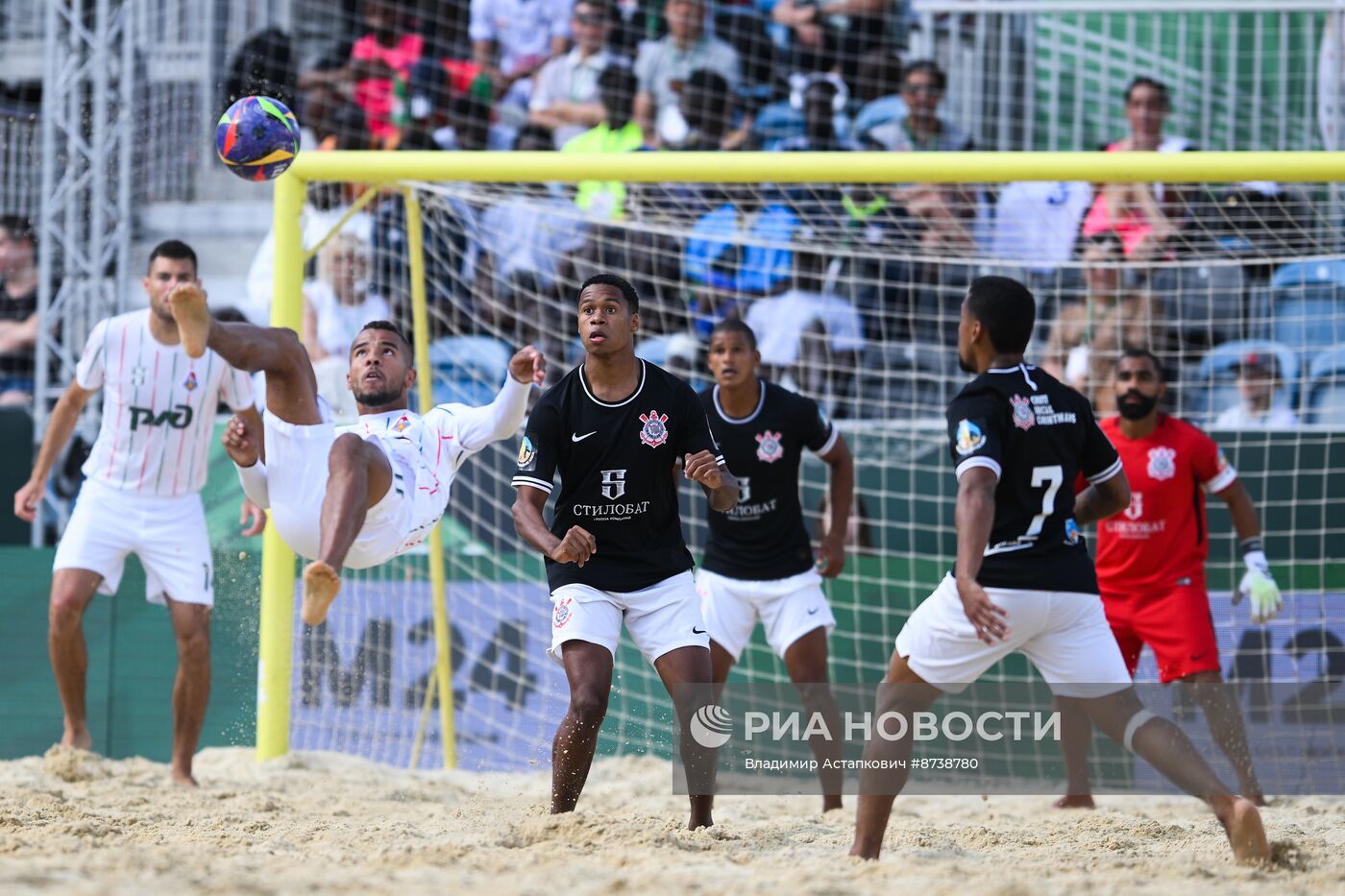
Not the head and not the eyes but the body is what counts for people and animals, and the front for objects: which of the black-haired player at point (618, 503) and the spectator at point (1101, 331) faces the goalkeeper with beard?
the spectator

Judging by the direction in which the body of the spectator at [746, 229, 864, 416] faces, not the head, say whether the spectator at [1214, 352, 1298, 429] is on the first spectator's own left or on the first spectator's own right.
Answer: on the first spectator's own left

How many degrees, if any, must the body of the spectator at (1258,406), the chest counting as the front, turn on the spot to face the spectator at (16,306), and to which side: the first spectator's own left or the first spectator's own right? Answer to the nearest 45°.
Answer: approximately 90° to the first spectator's own right

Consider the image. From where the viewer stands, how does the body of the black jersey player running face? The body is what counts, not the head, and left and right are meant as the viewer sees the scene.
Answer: facing away from the viewer and to the left of the viewer

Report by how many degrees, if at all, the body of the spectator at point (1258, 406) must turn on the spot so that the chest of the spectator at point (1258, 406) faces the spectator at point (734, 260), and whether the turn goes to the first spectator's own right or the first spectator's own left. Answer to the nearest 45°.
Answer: approximately 90° to the first spectator's own right

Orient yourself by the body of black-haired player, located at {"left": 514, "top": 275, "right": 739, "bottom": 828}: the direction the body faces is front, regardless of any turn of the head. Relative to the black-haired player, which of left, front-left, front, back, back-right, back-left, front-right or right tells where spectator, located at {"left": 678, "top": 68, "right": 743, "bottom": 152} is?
back

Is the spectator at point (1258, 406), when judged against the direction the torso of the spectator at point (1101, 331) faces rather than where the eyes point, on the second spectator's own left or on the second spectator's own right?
on the second spectator's own left

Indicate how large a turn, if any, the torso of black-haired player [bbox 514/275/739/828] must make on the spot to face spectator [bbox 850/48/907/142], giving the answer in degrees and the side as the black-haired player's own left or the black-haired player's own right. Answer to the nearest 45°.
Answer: approximately 180°

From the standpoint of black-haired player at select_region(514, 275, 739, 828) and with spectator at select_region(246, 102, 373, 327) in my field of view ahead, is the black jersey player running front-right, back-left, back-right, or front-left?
back-right
